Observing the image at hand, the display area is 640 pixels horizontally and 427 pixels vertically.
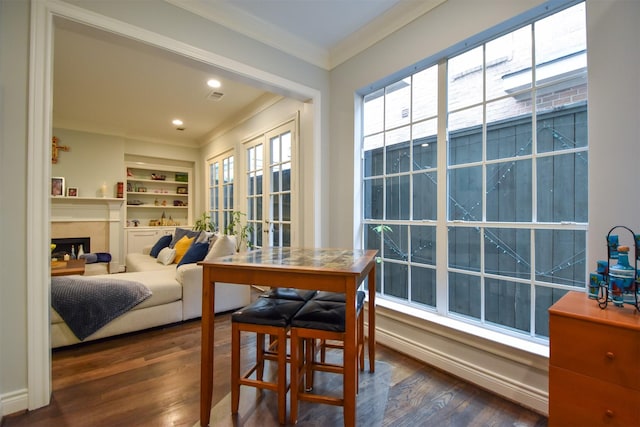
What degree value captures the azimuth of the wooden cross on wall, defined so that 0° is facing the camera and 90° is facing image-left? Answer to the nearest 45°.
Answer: approximately 0°

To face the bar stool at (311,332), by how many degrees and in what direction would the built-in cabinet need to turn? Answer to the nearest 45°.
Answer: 0° — it already faces it

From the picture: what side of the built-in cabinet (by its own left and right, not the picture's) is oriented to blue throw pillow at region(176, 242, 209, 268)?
front

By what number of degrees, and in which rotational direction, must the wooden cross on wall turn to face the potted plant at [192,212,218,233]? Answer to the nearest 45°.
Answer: approximately 90° to its left

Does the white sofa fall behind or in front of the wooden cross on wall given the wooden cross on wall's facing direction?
in front

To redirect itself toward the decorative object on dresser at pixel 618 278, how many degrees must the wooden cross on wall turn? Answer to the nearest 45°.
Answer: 0° — it already faces it

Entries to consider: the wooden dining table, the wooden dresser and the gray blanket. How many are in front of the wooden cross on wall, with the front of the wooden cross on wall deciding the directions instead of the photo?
3

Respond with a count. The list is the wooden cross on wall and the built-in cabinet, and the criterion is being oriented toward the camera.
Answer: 2
